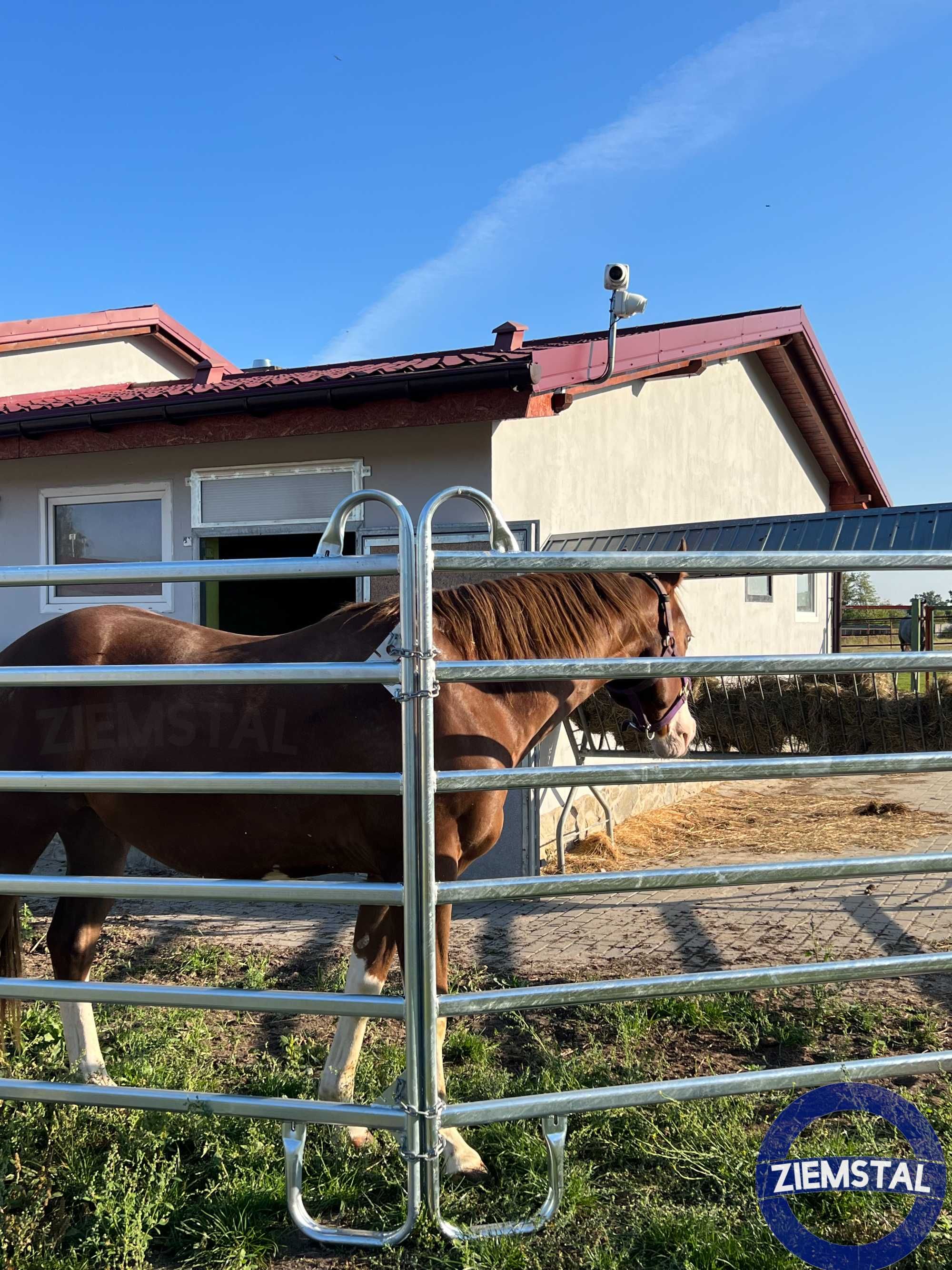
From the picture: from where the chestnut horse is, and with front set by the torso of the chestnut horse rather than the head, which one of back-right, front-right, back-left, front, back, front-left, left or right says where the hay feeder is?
front-left

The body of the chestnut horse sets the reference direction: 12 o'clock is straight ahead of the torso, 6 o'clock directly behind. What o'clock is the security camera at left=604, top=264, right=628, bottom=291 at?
The security camera is roughly at 10 o'clock from the chestnut horse.

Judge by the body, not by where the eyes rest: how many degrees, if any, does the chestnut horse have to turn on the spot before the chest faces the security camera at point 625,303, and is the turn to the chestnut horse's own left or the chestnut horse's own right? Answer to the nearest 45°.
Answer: approximately 45° to the chestnut horse's own left

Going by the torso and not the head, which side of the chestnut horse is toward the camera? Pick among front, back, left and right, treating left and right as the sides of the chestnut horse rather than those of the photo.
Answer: right
